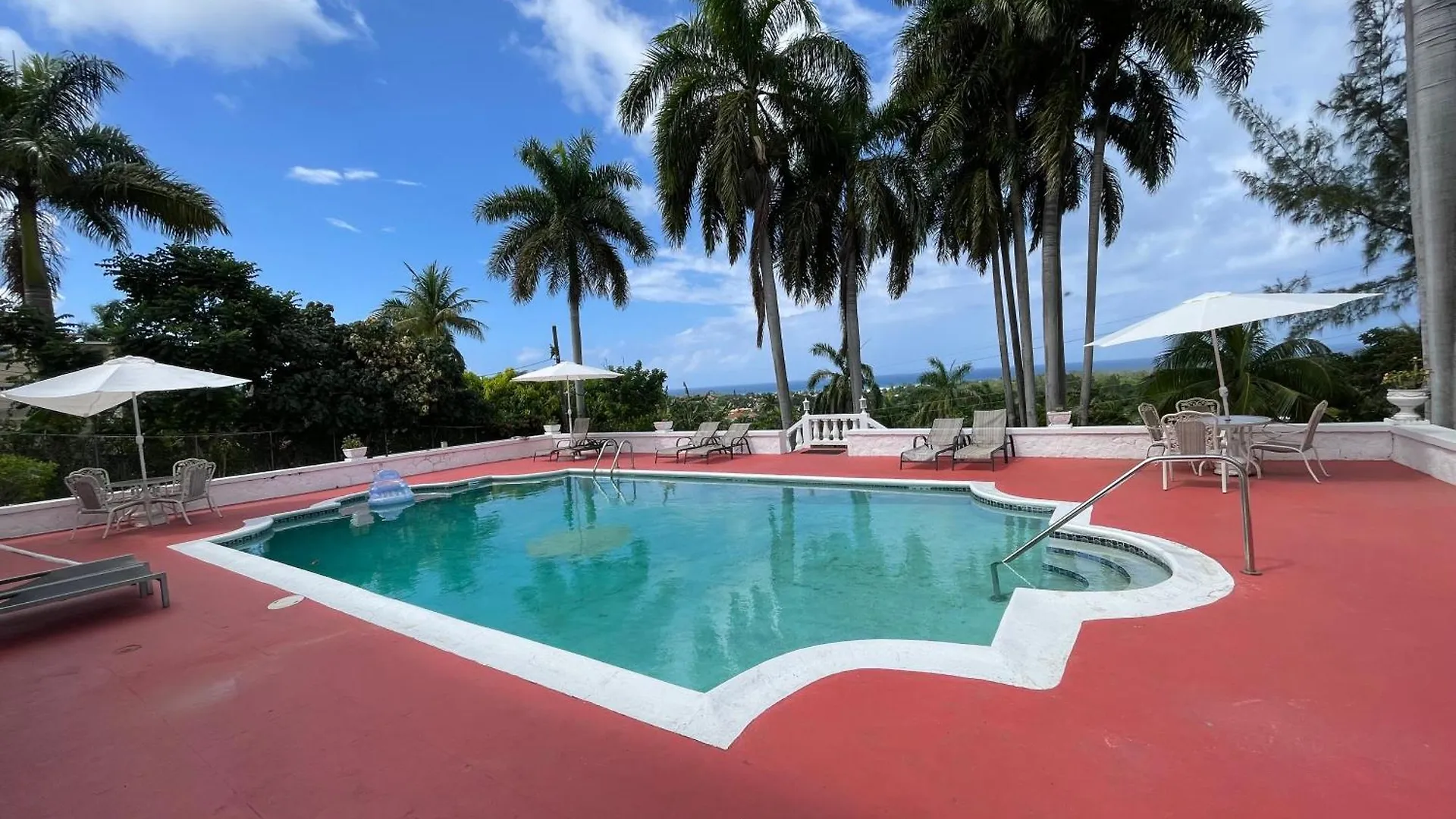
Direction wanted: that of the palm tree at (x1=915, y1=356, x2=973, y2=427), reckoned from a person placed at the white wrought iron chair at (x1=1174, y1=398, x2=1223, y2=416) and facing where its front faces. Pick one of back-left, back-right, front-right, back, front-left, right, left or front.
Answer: back-right

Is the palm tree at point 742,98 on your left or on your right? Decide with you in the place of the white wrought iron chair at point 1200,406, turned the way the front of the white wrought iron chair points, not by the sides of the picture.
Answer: on your right

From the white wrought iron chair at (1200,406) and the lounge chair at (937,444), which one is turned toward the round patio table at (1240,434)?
the white wrought iron chair

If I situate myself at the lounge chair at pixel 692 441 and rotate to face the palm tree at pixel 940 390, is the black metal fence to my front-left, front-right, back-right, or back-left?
back-left

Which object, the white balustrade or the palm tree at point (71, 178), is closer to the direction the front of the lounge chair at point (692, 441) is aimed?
the palm tree

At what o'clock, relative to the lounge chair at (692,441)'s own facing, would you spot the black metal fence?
The black metal fence is roughly at 1 o'clock from the lounge chair.

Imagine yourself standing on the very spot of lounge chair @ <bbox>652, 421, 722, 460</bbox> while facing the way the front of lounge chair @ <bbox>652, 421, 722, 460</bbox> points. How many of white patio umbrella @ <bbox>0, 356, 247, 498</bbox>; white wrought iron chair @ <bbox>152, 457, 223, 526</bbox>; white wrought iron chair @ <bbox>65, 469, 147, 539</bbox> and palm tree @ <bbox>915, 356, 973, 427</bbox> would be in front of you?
3

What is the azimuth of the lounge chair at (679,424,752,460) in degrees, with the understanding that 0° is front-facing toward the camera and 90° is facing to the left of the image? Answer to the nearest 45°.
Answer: approximately 45°

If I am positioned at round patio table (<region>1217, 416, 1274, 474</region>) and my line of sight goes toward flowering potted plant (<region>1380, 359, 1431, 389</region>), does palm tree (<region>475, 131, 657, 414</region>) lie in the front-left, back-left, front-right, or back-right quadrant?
back-left

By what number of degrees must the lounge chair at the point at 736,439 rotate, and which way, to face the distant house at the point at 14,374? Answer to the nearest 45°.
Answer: approximately 45° to its right

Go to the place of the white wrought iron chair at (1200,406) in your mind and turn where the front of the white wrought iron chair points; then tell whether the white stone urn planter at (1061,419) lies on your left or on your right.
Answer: on your right

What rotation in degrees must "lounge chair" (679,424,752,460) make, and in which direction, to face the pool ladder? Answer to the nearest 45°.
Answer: approximately 45° to its right
